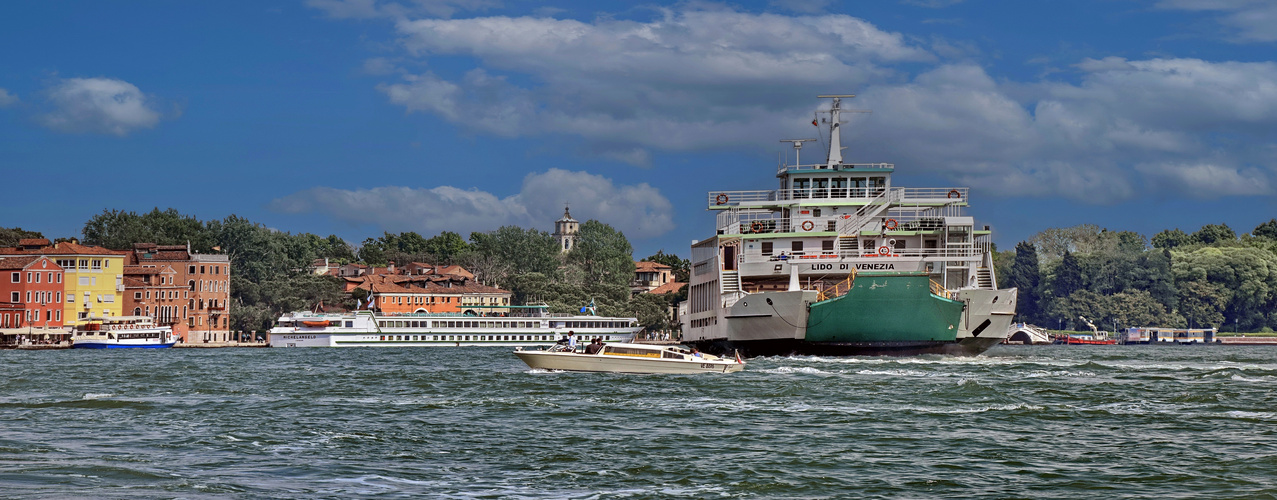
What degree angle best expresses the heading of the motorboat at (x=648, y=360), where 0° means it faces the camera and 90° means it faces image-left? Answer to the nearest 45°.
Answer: approximately 90°
